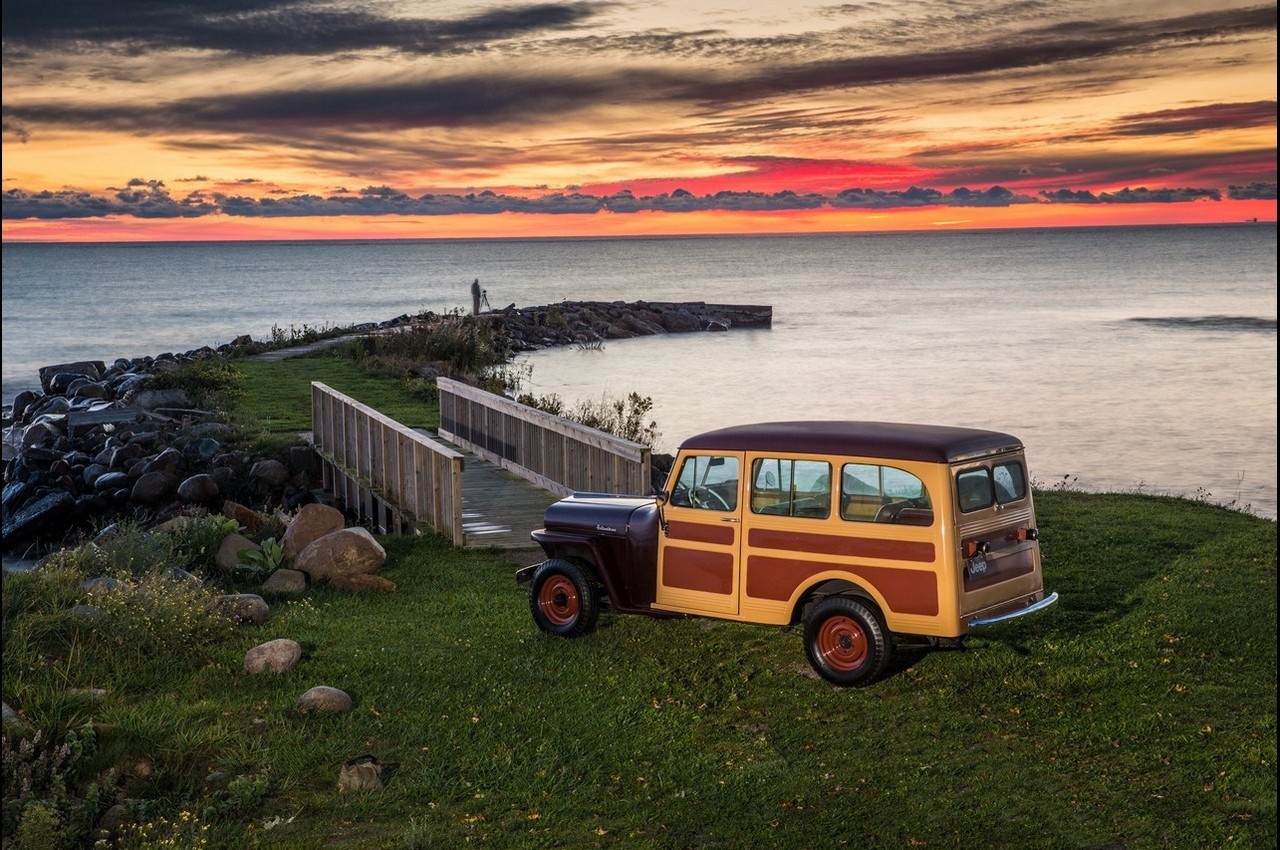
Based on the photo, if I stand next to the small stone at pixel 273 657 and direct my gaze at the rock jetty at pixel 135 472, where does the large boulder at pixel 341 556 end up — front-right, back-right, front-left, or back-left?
front-right

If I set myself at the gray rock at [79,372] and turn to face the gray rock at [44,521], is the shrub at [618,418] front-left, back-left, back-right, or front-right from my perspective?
front-left

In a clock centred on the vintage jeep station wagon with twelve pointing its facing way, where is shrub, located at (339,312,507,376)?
The shrub is roughly at 1 o'clock from the vintage jeep station wagon.

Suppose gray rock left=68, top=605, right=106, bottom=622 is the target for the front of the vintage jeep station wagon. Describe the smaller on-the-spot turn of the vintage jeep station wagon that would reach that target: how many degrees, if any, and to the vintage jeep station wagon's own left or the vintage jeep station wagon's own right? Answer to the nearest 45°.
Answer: approximately 45° to the vintage jeep station wagon's own left

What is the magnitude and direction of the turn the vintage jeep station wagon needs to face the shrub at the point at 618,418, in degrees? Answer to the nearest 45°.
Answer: approximately 45° to its right

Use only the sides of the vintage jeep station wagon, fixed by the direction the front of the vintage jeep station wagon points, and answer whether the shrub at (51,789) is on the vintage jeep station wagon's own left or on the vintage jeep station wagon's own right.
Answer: on the vintage jeep station wagon's own left

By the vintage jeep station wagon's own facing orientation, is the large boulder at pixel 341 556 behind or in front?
in front

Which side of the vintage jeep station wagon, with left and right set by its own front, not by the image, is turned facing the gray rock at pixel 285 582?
front

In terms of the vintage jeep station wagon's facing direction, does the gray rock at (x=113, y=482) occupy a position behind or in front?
in front

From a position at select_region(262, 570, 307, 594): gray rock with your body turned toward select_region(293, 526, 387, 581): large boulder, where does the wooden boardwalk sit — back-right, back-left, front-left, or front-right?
front-left

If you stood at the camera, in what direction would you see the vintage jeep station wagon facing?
facing away from the viewer and to the left of the viewer
